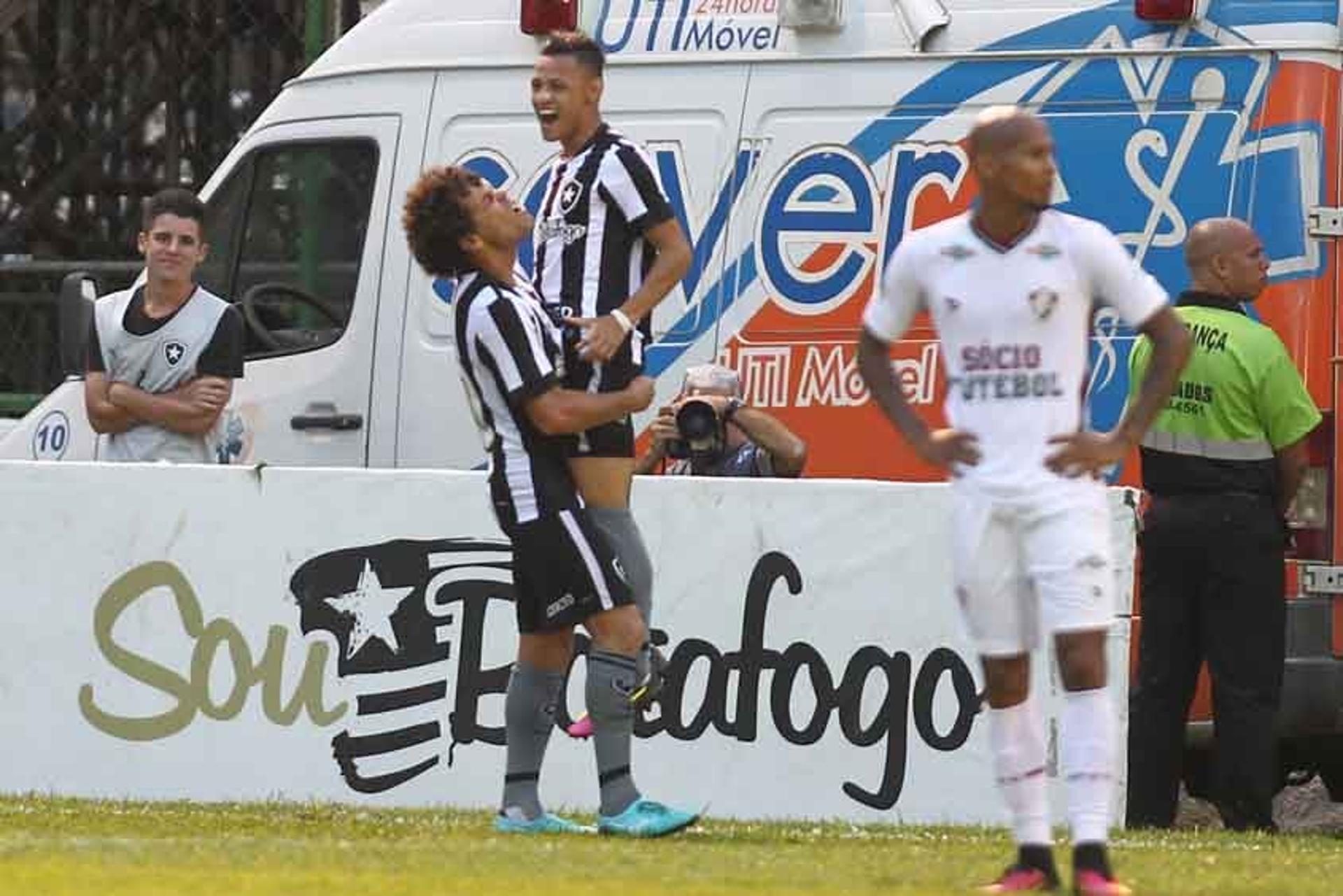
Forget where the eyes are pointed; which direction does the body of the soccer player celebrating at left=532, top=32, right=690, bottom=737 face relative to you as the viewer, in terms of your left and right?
facing the viewer and to the left of the viewer

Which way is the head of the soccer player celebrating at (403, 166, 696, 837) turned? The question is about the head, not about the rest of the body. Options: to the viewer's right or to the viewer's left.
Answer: to the viewer's right

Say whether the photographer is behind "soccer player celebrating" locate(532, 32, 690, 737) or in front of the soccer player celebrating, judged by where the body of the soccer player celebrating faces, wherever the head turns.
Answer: behind

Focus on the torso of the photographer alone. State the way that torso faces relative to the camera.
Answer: toward the camera

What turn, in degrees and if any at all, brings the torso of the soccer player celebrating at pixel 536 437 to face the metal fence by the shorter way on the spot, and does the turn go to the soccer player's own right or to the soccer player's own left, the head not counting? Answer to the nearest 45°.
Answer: approximately 90° to the soccer player's own left

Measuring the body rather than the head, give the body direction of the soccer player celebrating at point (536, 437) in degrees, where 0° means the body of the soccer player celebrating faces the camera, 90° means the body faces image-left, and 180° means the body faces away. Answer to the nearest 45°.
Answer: approximately 270°

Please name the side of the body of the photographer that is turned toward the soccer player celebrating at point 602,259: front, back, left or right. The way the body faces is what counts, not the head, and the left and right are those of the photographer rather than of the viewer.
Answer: front

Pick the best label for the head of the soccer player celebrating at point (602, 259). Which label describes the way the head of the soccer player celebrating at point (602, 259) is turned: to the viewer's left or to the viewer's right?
to the viewer's left

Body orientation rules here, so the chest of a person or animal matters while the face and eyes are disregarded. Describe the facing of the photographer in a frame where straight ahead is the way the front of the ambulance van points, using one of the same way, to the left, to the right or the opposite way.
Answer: to the left

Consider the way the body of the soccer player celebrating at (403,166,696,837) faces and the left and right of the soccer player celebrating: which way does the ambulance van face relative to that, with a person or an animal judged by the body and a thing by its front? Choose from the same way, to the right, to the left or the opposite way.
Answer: the opposite way

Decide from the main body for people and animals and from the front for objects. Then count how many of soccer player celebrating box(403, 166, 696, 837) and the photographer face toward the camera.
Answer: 1

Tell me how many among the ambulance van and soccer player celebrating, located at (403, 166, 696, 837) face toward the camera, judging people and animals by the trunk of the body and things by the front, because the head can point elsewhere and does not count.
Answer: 0

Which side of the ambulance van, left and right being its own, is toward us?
left
